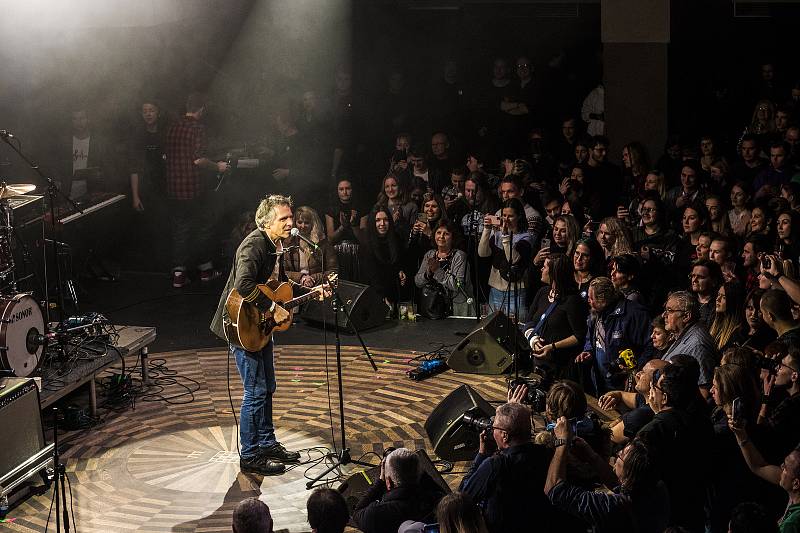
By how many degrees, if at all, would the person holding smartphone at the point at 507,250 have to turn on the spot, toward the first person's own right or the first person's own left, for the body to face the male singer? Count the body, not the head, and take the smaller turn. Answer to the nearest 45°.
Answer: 0° — they already face them

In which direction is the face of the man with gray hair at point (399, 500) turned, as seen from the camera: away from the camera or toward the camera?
away from the camera

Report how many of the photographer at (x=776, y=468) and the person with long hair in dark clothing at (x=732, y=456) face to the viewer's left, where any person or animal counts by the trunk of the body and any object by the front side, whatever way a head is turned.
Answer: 2

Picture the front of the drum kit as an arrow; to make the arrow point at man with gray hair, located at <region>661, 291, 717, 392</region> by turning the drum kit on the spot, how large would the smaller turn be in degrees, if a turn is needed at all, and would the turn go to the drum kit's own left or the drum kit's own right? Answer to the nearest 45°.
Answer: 0° — it already faces them

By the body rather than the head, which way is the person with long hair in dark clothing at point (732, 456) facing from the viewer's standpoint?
to the viewer's left

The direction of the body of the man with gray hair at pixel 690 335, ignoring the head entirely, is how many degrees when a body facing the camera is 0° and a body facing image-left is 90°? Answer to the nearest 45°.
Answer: approximately 90°

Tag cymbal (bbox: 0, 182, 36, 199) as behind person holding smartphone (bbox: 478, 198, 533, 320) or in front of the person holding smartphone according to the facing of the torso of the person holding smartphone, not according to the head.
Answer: in front

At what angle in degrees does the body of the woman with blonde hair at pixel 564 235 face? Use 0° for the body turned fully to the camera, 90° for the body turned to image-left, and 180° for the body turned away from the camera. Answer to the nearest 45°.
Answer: approximately 45°

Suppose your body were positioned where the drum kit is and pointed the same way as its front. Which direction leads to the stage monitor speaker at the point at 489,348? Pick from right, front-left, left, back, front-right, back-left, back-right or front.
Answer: front-left

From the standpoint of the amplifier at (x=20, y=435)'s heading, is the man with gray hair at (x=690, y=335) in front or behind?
in front

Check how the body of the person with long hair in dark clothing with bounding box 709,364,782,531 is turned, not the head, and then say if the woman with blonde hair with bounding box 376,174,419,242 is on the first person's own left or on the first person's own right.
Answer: on the first person's own right

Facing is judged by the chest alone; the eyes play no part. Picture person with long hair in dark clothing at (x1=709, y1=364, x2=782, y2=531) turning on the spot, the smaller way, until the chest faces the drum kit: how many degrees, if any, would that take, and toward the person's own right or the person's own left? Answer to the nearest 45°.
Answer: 0° — they already face it

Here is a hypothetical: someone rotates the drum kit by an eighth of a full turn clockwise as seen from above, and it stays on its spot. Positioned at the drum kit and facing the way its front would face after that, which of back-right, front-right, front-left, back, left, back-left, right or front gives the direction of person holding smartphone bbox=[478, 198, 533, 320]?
left

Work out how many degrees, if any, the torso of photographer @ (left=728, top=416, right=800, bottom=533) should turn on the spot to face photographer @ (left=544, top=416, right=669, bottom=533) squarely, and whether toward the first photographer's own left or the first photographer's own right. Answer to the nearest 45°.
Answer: approximately 45° to the first photographer's own left

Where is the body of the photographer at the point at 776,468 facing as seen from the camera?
to the viewer's left

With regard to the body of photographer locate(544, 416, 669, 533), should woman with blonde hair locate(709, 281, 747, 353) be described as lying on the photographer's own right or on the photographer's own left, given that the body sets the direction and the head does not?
on the photographer's own right

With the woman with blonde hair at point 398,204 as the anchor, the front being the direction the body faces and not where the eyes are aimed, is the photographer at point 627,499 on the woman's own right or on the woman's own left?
on the woman's own left
